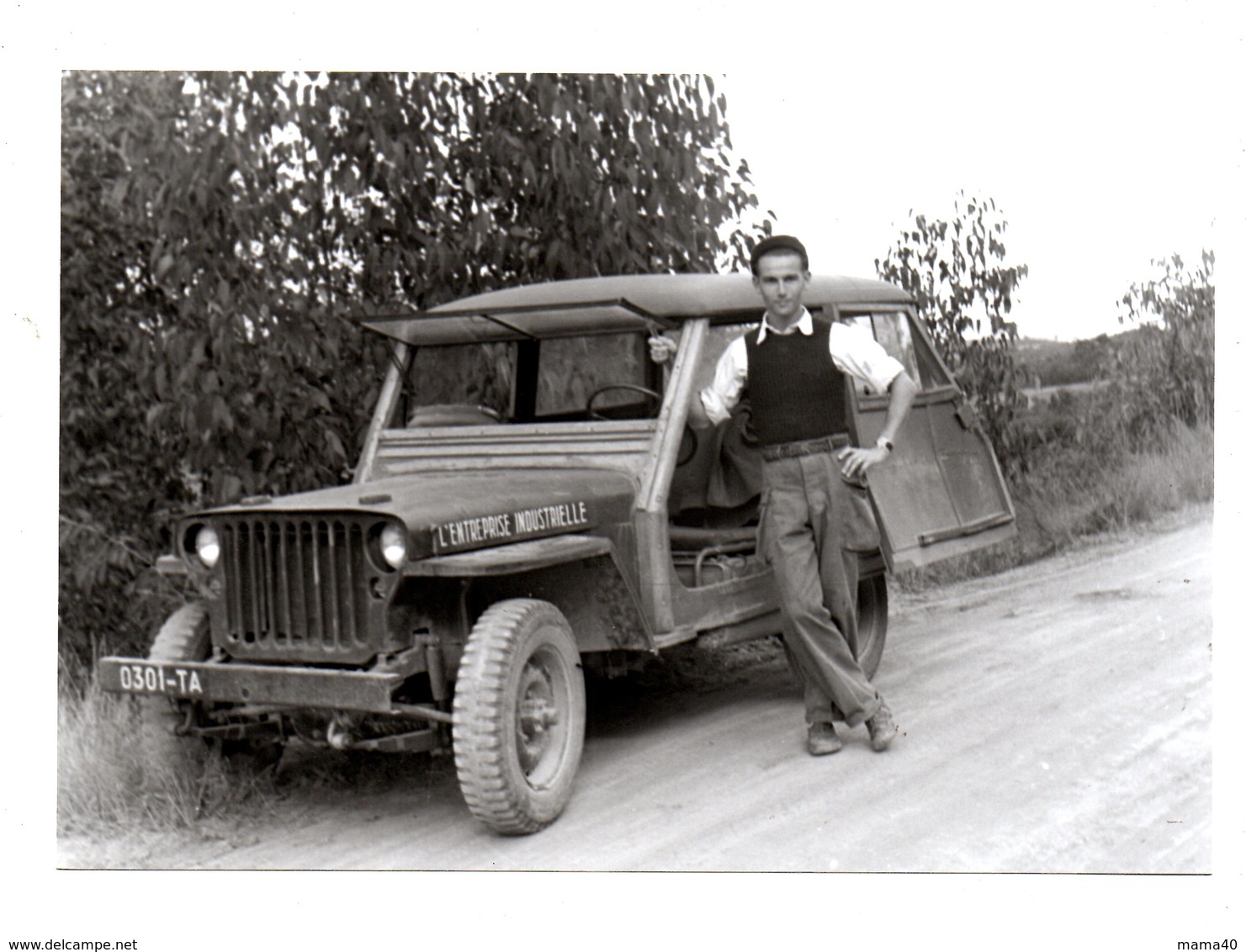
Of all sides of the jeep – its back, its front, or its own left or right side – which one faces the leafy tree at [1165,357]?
back

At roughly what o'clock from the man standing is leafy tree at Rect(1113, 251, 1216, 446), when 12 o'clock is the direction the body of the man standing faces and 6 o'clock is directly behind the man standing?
The leafy tree is roughly at 7 o'clock from the man standing.

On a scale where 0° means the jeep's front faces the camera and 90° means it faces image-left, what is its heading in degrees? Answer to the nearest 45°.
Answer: approximately 45°

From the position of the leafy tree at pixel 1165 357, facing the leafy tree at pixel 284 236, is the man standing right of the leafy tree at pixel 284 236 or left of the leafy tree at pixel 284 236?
left

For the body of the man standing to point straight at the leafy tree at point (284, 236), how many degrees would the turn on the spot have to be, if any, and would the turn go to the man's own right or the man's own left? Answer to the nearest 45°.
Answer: approximately 135° to the man's own right
